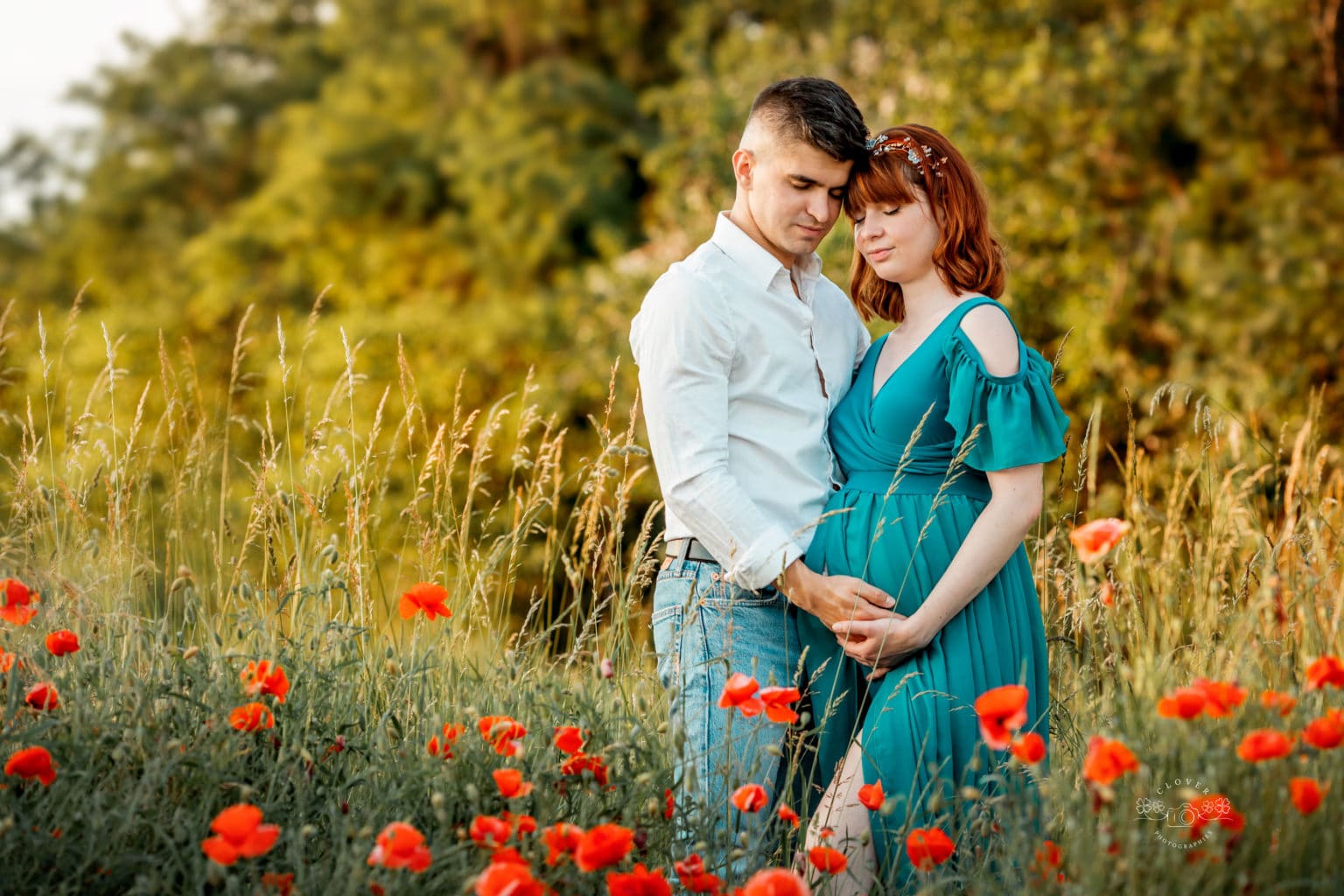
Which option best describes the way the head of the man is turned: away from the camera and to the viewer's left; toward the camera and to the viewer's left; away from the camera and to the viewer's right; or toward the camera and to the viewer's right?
toward the camera and to the viewer's right

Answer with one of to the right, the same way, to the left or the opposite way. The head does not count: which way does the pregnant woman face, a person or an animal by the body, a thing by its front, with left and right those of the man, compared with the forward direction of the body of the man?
to the right

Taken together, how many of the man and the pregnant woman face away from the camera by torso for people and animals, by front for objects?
0

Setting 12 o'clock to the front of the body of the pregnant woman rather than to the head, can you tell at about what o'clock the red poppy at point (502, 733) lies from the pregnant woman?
The red poppy is roughly at 12 o'clock from the pregnant woman.

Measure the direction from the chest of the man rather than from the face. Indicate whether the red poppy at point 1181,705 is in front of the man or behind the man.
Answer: in front

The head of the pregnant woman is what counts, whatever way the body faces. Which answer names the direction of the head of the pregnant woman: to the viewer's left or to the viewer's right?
to the viewer's left

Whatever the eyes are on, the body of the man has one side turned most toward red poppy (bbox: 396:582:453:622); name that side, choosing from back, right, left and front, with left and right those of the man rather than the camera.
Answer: back

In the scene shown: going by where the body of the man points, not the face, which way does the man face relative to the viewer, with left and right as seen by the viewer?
facing the viewer and to the right of the viewer

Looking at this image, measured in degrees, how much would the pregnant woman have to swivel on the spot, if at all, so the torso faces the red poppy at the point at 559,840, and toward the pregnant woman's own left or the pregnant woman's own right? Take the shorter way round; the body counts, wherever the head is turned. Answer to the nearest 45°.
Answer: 0° — they already face it

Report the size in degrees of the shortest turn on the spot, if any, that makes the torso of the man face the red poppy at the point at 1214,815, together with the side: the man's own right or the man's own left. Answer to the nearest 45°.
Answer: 0° — they already face it

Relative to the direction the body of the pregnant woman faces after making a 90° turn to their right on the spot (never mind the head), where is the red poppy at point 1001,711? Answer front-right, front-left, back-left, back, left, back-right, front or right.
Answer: back-left

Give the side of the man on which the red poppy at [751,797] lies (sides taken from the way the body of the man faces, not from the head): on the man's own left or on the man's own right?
on the man's own right

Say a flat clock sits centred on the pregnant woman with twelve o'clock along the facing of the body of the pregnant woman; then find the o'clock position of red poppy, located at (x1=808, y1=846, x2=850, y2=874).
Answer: The red poppy is roughly at 11 o'clock from the pregnant woman.

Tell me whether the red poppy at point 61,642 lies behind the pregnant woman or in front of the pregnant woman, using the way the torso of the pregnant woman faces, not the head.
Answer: in front

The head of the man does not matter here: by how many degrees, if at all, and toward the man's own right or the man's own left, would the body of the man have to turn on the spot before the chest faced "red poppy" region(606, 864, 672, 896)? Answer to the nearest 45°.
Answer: approximately 45° to the man's own right

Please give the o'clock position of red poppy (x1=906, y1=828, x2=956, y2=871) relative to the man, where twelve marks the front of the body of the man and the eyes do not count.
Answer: The red poppy is roughly at 1 o'clock from the man.
